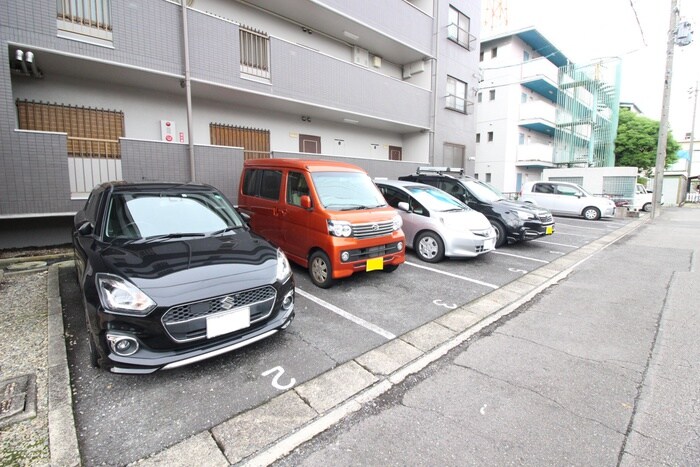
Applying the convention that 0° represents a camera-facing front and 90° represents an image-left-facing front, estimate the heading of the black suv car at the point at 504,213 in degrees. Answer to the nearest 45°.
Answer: approximately 315°

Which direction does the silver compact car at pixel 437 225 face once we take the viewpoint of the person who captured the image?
facing the viewer and to the right of the viewer

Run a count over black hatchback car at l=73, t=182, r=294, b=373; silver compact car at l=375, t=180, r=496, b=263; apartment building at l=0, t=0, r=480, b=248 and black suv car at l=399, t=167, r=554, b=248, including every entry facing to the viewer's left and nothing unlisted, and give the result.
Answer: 0

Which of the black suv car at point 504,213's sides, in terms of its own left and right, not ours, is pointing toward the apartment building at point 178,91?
right

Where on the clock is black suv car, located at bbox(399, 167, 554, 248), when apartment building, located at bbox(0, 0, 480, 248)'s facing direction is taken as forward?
The black suv car is roughly at 11 o'clock from the apartment building.

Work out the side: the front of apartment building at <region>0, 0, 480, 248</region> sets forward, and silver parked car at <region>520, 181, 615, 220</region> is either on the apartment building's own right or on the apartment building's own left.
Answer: on the apartment building's own left

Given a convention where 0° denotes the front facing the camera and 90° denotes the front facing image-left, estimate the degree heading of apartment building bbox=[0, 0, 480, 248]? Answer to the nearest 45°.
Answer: approximately 315°

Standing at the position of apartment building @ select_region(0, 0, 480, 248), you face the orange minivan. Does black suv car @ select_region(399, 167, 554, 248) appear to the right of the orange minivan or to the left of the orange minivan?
left

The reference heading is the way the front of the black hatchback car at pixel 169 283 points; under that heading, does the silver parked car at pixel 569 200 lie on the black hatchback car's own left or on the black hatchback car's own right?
on the black hatchback car's own left

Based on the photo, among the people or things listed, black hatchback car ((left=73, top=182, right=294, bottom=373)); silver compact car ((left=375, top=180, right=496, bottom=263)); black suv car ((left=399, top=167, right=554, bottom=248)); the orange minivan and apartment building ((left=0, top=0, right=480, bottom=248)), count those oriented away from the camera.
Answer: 0

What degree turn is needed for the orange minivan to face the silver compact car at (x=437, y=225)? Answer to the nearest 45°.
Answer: approximately 90° to its left

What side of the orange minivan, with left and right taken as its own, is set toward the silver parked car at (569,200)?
left

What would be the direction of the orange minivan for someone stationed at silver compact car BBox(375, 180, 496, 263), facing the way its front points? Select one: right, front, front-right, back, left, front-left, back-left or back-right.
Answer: right

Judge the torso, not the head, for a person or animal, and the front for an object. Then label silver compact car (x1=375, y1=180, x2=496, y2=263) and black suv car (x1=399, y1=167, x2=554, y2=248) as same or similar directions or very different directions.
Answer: same or similar directions

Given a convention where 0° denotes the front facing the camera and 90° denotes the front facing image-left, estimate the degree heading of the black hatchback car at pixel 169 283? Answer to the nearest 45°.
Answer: approximately 315°

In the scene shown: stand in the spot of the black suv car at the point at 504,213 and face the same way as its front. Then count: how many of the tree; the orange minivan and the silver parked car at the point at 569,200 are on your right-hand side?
1
